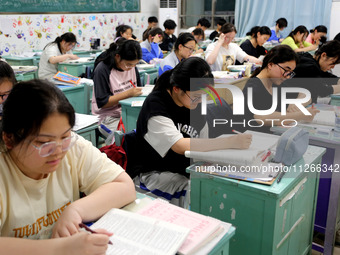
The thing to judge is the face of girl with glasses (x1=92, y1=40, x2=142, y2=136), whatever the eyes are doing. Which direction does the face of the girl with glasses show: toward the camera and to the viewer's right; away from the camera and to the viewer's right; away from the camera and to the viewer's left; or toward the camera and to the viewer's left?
toward the camera and to the viewer's right

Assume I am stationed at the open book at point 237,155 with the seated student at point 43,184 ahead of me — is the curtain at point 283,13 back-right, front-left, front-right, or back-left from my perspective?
back-right

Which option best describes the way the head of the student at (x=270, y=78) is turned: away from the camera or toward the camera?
toward the camera

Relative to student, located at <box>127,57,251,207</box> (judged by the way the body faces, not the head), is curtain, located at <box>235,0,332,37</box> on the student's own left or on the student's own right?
on the student's own left

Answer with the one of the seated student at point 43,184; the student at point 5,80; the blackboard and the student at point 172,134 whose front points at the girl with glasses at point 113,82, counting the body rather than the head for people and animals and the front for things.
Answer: the blackboard

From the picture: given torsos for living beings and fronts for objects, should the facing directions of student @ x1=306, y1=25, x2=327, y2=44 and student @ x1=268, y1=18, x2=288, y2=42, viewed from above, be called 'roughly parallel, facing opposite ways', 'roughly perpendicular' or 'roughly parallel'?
roughly parallel

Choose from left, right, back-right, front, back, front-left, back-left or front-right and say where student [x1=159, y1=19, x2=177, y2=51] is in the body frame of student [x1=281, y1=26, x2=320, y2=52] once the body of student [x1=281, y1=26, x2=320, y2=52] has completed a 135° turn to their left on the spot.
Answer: left

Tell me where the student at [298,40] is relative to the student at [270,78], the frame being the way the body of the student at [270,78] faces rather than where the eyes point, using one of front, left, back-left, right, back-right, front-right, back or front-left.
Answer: back-left

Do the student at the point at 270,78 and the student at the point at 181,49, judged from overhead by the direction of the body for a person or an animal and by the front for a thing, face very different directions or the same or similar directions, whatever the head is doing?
same or similar directions

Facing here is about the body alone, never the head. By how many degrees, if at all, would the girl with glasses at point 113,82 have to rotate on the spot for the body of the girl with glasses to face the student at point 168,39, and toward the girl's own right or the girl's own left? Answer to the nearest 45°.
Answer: approximately 135° to the girl's own left

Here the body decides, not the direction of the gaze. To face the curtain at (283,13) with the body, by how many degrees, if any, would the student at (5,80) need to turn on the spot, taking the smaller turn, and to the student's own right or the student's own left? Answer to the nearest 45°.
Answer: approximately 90° to the student's own left

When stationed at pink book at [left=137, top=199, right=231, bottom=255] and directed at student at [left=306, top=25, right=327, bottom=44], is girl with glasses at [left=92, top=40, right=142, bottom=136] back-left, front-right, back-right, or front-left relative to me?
front-left

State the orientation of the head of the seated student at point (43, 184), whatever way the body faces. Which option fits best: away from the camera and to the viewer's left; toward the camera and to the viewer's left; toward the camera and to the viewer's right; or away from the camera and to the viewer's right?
toward the camera and to the viewer's right

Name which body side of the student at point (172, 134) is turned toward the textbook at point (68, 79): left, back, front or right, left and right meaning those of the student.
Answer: back

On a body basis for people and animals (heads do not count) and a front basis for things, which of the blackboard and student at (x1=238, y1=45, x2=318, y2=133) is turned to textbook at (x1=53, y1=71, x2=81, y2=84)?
the blackboard

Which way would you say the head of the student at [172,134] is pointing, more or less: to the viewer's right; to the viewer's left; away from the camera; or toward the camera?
to the viewer's right

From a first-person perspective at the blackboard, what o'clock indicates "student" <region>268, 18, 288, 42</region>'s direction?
The student is roughly at 9 o'clock from the blackboard.

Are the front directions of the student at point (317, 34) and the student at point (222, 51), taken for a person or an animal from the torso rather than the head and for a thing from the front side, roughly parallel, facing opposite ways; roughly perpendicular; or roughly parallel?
roughly parallel

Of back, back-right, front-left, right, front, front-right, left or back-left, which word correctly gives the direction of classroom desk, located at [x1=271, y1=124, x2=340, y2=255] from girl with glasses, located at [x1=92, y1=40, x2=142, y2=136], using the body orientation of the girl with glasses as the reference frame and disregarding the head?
front
